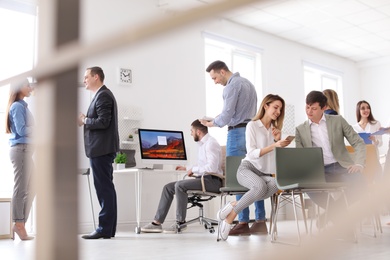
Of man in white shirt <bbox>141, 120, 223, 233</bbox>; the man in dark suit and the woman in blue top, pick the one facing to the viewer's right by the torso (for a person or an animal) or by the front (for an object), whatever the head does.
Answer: the woman in blue top

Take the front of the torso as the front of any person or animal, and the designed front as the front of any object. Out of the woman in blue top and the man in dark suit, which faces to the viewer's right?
the woman in blue top

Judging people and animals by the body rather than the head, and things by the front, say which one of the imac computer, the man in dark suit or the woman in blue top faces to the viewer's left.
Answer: the man in dark suit

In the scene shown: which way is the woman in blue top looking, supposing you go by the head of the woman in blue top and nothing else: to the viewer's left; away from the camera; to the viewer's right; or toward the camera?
to the viewer's right

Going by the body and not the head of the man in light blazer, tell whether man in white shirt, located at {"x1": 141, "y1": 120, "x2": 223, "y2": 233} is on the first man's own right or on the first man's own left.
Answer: on the first man's own right

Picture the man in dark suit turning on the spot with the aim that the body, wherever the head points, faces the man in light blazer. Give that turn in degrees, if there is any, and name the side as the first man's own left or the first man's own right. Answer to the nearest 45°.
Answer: approximately 180°

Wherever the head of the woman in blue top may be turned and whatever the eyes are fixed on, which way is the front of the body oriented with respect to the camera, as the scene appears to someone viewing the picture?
to the viewer's right

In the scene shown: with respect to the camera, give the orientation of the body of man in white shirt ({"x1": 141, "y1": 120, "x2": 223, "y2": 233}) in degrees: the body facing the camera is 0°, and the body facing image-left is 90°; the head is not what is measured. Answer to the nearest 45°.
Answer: approximately 90°

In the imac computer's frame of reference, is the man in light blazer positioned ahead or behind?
ahead

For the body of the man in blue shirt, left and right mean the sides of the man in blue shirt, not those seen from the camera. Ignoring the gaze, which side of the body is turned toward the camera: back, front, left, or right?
left

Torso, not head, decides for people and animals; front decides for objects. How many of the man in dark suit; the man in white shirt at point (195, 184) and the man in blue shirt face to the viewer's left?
3

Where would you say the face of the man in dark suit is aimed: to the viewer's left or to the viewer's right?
to the viewer's left

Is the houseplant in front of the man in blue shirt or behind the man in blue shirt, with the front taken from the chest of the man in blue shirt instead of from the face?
in front

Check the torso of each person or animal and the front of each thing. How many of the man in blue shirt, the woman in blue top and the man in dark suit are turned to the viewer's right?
1

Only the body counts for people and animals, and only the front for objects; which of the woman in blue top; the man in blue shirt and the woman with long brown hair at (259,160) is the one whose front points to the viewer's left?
the man in blue shirt
